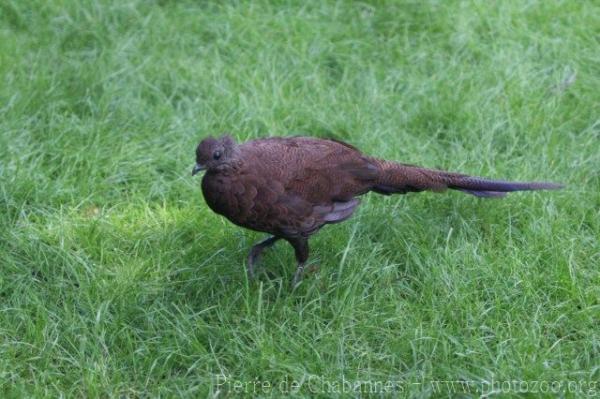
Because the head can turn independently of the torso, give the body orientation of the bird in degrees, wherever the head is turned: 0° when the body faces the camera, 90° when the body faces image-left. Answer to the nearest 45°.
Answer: approximately 90°
